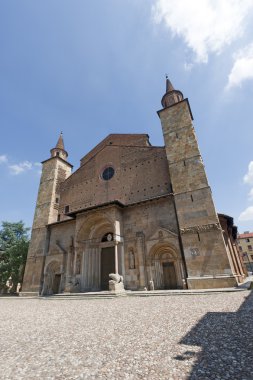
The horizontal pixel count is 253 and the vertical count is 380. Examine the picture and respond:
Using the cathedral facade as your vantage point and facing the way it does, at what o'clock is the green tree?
The green tree is roughly at 2 o'clock from the cathedral facade.

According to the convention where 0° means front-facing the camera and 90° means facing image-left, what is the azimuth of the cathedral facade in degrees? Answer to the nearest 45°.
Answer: approximately 45°
